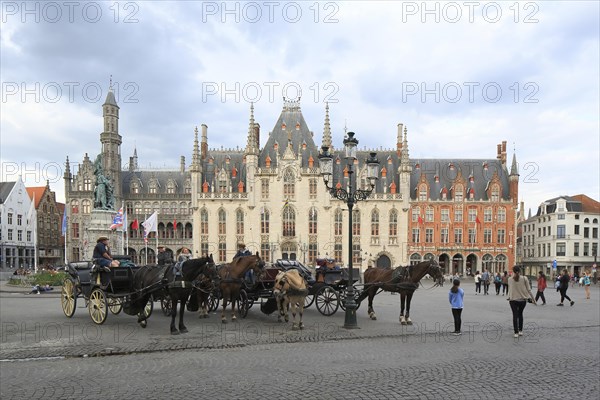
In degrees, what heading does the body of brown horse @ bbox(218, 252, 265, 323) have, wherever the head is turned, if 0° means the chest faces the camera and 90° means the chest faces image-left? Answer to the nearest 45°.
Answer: approximately 315°

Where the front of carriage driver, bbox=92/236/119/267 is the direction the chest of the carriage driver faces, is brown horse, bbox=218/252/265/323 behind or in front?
in front
